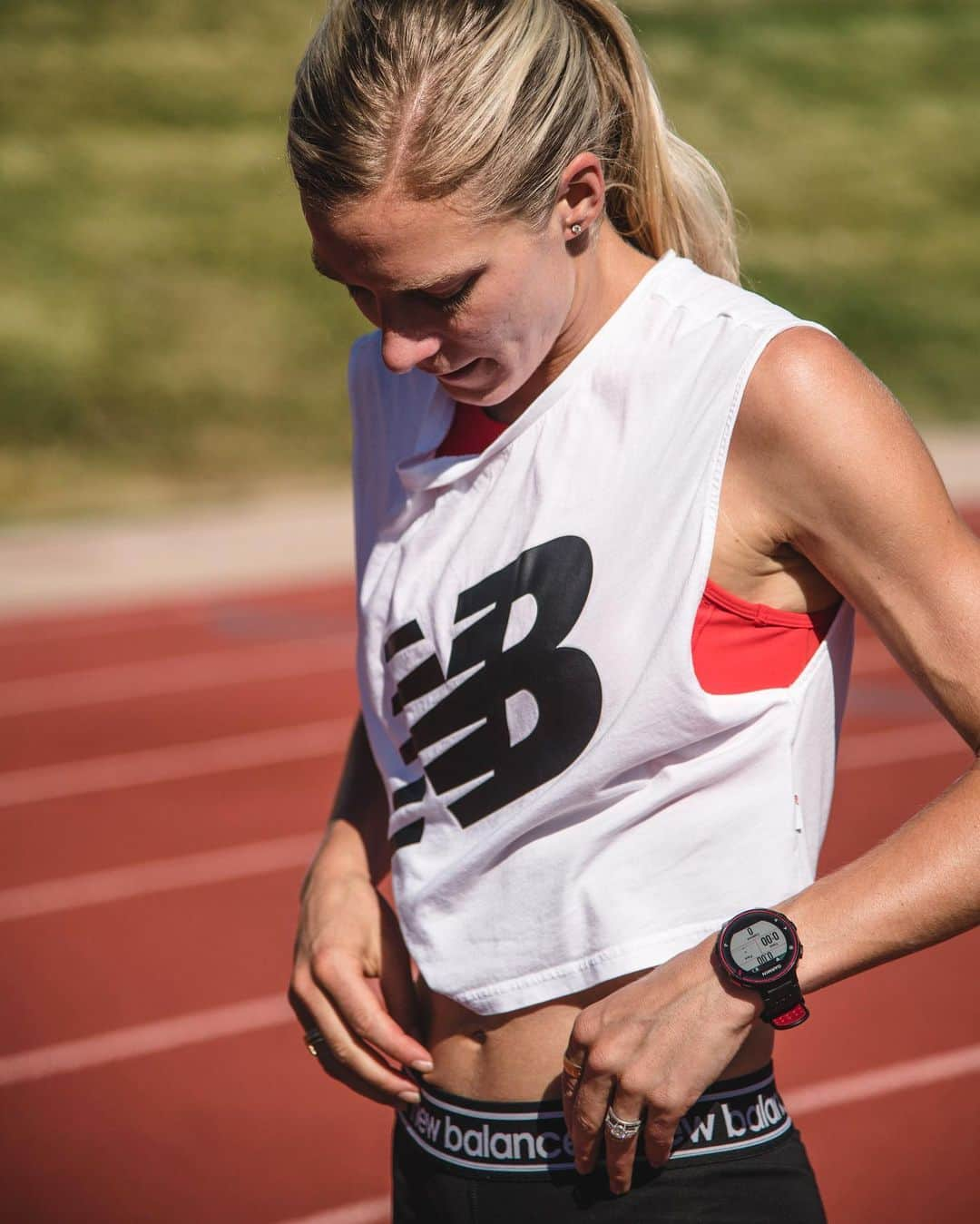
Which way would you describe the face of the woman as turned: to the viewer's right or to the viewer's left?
to the viewer's left

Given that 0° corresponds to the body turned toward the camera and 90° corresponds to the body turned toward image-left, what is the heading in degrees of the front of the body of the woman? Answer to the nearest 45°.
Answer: approximately 45°
